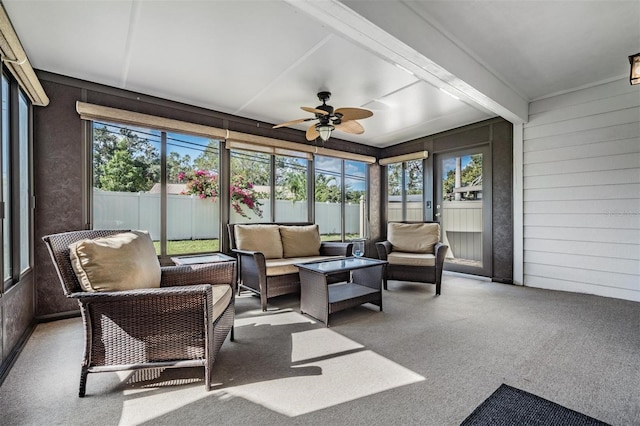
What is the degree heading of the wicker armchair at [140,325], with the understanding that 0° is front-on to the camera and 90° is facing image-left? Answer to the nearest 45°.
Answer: approximately 270°

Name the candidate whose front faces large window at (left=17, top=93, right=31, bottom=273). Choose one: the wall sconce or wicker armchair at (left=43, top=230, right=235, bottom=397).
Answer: the wall sconce

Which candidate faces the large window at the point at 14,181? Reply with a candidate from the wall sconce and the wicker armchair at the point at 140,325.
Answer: the wall sconce

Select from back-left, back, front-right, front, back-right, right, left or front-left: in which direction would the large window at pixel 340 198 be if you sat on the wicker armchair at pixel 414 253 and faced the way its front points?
back-right

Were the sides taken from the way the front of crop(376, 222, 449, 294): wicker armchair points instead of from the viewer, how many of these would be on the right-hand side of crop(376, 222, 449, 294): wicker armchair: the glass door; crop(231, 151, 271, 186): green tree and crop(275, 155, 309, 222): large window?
2

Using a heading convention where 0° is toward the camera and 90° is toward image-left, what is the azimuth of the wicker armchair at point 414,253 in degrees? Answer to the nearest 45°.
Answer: approximately 0°

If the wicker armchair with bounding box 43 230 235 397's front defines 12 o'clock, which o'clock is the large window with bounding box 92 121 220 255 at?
The large window is roughly at 9 o'clock from the wicker armchair.

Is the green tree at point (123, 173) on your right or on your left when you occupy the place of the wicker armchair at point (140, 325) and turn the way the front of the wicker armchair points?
on your left

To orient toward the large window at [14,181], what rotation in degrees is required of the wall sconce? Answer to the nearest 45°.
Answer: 0° — it already faces it

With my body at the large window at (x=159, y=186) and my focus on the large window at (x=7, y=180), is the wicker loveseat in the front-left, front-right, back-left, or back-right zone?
back-left

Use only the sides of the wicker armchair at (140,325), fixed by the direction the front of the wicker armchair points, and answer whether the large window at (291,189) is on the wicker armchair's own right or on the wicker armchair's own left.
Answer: on the wicker armchair's own left

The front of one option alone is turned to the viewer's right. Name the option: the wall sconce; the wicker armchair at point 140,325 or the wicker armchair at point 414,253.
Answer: the wicker armchair at point 140,325

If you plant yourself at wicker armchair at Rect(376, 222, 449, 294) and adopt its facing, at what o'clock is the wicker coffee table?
The wicker coffee table is roughly at 1 o'clock from the wicker armchair.

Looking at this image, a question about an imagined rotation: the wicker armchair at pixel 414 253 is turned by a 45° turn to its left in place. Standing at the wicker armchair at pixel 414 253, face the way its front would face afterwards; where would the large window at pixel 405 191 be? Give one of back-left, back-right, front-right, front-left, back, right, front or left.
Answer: back-left

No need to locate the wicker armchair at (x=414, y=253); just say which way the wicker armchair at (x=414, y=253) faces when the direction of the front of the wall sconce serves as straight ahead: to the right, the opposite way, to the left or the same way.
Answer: to the left

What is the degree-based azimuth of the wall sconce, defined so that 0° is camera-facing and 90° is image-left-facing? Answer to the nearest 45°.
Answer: approximately 45°
